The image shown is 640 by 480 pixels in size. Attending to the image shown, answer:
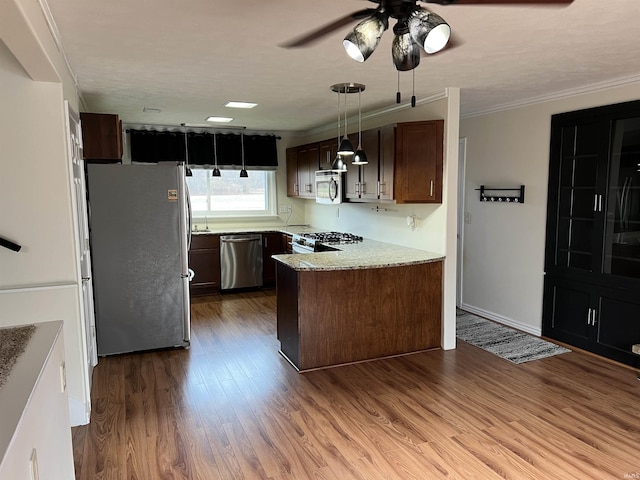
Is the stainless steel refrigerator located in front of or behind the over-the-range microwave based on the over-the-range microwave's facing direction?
in front

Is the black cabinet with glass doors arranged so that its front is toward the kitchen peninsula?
yes

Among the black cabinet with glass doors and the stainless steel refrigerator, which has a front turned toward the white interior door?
the black cabinet with glass doors

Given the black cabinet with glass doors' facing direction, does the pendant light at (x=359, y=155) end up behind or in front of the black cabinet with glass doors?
in front

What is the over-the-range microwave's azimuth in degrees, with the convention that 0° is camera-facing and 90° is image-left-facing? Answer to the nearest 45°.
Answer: approximately 45°
